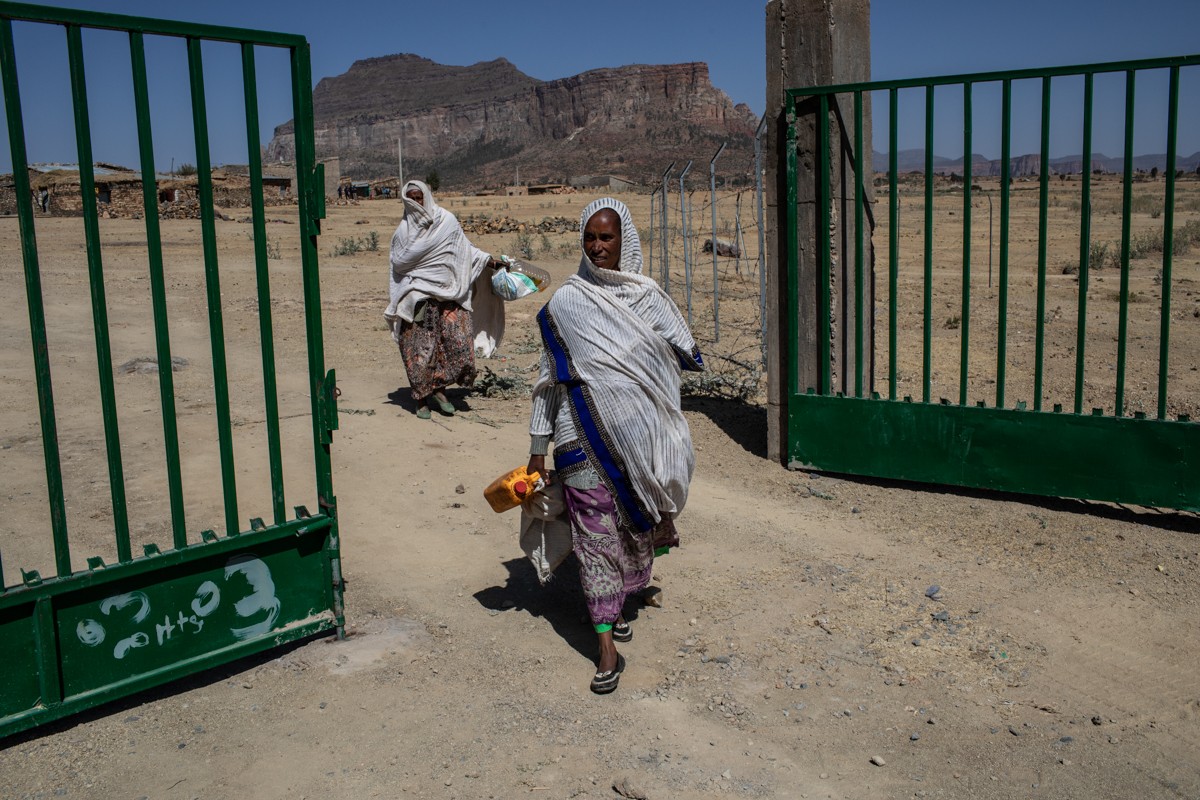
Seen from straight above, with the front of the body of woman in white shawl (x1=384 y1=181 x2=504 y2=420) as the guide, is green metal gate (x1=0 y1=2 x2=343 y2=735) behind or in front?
in front

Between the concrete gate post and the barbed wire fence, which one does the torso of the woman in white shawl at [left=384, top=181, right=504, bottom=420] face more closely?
the concrete gate post

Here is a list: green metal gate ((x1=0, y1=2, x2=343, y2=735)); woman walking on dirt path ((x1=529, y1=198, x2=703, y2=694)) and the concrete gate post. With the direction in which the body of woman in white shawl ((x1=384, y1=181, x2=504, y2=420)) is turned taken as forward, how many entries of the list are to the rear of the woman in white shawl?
0

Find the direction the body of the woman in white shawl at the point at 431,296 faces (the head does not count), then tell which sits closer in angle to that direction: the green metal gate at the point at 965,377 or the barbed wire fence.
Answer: the green metal gate

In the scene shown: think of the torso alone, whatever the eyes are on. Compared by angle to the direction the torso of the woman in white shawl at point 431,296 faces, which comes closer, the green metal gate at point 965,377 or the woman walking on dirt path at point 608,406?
the woman walking on dirt path

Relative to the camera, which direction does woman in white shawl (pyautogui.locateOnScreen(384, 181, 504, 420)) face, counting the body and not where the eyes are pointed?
toward the camera

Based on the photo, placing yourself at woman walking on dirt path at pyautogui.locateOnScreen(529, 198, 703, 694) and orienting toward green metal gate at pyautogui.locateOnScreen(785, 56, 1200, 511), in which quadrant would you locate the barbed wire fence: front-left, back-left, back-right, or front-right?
front-left

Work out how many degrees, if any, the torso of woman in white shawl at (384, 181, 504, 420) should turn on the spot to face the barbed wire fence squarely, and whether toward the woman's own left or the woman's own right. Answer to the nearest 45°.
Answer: approximately 135° to the woman's own left

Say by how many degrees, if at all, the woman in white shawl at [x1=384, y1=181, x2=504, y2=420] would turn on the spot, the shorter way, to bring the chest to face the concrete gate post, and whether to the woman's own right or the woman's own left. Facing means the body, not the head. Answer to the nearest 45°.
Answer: approximately 45° to the woman's own left

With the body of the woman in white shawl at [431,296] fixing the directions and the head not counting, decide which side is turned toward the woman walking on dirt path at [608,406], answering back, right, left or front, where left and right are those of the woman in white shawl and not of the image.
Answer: front

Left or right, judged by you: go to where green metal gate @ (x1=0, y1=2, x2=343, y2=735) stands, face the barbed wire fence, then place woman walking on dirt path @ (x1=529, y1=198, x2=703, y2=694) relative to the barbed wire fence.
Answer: right

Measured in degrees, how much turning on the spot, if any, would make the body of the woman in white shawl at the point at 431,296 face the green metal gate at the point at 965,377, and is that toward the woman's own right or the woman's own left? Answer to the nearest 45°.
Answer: approximately 45° to the woman's own left

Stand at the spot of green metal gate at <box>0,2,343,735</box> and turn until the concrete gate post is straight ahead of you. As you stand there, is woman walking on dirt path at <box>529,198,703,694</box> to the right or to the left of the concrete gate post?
right

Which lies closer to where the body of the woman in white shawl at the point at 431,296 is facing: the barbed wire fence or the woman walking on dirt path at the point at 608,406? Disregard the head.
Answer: the woman walking on dirt path
